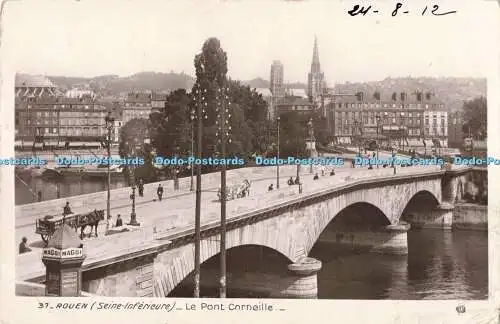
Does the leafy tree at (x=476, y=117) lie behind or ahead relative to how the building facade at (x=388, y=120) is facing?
ahead

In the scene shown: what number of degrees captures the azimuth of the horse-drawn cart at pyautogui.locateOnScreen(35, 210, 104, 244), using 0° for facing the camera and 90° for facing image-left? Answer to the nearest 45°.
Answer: approximately 225°

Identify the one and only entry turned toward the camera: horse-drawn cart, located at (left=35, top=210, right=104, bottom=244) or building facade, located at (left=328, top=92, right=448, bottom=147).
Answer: the building facade

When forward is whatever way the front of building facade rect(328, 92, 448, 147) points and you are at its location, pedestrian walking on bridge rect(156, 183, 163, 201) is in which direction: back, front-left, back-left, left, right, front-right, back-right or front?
front-right

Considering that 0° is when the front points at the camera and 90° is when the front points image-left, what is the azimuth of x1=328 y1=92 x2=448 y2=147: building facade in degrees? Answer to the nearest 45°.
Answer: approximately 0°
